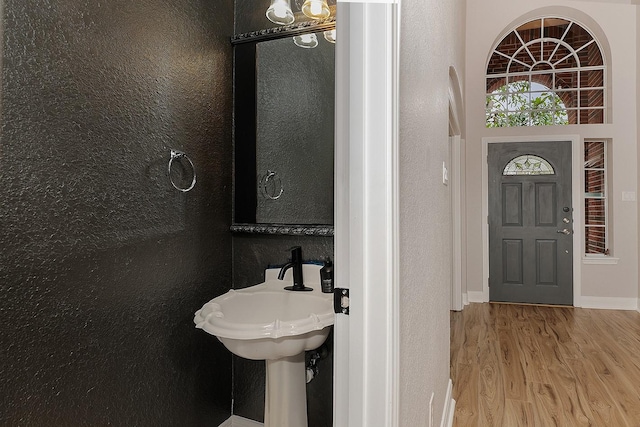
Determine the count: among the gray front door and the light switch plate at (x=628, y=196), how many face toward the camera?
2

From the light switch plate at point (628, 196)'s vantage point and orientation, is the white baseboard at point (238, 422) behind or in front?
in front

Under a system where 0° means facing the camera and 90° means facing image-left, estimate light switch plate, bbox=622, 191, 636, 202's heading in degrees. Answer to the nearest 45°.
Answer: approximately 0°

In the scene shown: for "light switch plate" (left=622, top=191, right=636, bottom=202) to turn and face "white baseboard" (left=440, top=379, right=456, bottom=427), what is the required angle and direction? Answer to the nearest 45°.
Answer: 0° — it already faces it

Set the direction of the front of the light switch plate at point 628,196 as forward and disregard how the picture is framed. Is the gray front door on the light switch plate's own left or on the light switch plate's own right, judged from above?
on the light switch plate's own right

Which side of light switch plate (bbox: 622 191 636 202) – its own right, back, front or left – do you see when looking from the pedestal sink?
front

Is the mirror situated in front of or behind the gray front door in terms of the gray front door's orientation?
in front

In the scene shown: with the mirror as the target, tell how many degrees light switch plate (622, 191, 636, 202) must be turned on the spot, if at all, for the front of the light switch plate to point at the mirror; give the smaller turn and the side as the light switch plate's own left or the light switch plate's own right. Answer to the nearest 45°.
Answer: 0° — it already faces it
